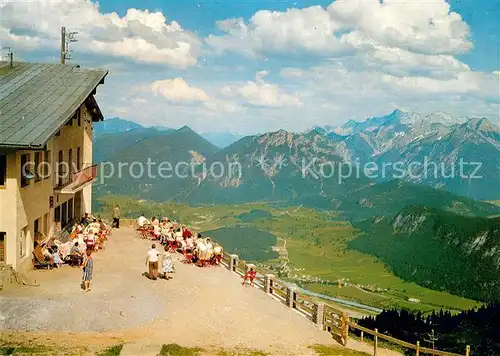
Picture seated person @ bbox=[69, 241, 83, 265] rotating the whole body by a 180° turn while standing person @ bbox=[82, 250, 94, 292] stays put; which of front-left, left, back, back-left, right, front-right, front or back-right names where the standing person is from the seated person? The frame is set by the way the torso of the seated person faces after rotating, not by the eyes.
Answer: left

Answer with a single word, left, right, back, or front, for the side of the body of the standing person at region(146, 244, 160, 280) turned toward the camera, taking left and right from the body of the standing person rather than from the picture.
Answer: back

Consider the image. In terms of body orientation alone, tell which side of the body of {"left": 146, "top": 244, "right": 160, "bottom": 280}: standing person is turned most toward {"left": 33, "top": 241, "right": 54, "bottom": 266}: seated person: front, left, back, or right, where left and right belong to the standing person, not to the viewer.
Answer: left

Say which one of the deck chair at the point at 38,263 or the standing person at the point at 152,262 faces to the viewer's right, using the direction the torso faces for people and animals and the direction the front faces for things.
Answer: the deck chair

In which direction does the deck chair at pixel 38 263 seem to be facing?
to the viewer's right

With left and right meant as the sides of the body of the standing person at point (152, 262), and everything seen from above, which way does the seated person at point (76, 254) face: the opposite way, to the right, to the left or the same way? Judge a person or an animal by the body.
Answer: to the right

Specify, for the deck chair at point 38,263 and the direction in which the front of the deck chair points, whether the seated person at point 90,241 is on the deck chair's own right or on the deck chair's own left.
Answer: on the deck chair's own left

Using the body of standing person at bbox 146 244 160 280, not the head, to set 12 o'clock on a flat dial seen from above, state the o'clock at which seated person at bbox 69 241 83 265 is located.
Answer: The seated person is roughly at 10 o'clock from the standing person.

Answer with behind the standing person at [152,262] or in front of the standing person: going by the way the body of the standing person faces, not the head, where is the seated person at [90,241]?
in front

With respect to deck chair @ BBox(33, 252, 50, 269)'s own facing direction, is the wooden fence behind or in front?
in front

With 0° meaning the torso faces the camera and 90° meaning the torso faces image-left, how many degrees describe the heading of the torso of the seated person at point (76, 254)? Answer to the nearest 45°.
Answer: approximately 270°

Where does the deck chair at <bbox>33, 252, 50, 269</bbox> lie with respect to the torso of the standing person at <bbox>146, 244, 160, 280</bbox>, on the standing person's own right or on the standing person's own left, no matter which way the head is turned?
on the standing person's own left

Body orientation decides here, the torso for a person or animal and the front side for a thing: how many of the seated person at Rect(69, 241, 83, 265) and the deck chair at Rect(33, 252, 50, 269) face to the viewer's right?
2

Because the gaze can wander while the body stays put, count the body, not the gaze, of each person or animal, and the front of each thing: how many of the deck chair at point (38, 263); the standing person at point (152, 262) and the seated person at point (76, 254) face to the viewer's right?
2
